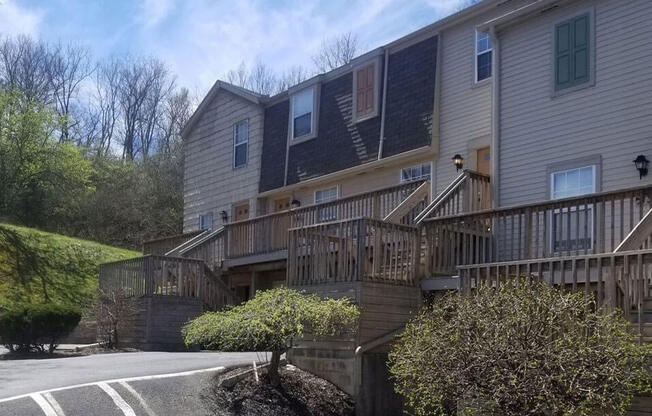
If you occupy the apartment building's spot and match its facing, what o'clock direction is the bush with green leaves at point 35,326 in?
The bush with green leaves is roughly at 2 o'clock from the apartment building.

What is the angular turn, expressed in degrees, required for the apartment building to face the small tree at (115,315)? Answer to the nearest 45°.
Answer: approximately 90° to its right

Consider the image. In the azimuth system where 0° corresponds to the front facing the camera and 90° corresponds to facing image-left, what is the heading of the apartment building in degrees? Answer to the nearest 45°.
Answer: approximately 45°
